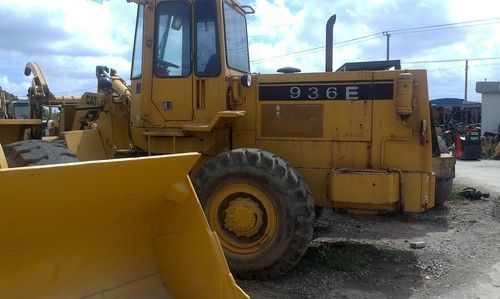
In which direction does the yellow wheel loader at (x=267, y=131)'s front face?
to the viewer's left

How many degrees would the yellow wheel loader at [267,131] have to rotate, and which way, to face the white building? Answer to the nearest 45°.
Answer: approximately 135° to its right
